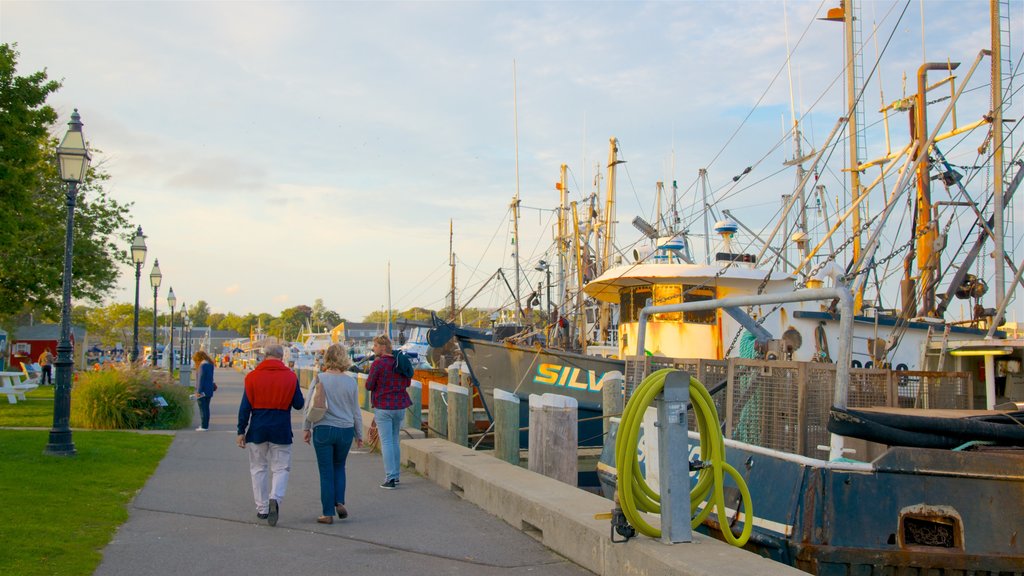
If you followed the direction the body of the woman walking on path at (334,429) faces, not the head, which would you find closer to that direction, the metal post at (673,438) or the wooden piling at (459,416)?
the wooden piling

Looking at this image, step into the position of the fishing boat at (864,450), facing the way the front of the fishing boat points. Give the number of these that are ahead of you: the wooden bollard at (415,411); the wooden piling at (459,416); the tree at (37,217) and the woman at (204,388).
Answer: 4

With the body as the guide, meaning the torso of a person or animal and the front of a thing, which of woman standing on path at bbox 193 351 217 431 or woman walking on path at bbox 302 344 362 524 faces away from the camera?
woman walking on path at bbox 302 344 362 524

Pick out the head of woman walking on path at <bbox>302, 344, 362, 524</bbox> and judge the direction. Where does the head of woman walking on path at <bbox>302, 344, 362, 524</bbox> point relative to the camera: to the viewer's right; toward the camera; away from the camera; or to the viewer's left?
away from the camera

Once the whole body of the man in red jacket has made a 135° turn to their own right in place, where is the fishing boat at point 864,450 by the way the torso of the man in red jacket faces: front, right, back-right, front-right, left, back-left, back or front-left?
front

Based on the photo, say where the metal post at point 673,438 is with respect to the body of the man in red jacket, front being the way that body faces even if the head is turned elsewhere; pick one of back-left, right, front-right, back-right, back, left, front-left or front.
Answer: back-right

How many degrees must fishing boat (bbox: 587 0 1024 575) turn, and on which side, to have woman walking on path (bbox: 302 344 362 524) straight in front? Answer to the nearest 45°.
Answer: approximately 45° to its left

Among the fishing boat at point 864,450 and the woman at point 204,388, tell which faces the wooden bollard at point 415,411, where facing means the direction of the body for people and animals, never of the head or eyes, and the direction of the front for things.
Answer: the fishing boat

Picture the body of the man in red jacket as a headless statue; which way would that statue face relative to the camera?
away from the camera

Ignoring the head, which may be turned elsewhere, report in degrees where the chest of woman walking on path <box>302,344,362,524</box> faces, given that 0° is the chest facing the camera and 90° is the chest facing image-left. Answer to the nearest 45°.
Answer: approximately 180°

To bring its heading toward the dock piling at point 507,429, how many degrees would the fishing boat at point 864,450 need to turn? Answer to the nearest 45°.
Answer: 0° — it already faces it

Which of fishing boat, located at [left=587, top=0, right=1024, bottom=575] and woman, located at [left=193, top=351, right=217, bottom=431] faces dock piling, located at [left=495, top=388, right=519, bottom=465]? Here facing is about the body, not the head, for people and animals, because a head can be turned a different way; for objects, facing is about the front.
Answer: the fishing boat
